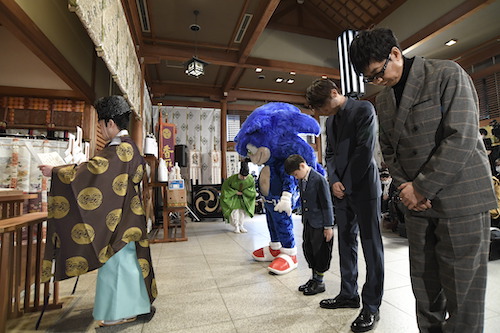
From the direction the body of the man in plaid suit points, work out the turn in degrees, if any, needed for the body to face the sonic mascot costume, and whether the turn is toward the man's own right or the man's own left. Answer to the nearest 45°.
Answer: approximately 90° to the man's own right

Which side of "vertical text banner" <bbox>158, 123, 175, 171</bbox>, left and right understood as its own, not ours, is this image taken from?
front

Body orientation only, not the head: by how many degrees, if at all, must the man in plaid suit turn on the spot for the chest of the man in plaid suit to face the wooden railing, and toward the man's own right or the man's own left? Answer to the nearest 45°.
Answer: approximately 45° to the man's own right

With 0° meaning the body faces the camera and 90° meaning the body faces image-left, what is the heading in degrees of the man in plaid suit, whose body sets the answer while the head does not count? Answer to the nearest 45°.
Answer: approximately 45°

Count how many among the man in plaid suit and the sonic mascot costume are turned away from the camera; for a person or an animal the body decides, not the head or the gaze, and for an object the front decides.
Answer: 0

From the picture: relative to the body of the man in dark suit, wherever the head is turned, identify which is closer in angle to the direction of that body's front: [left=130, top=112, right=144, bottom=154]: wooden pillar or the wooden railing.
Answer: the wooden railing

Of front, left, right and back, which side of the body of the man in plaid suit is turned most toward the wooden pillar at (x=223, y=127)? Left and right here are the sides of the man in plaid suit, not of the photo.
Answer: right

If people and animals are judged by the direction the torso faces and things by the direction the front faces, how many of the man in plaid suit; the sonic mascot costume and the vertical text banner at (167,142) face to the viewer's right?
0

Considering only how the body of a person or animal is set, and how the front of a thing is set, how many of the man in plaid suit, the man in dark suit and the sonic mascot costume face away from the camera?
0

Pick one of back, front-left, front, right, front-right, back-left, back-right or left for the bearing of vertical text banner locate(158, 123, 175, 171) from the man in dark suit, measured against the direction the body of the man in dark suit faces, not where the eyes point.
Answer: right

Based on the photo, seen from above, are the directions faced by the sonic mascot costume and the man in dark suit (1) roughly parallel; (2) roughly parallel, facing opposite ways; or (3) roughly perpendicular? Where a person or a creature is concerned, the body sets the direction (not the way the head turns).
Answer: roughly parallel

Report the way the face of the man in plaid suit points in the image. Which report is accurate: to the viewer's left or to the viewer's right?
to the viewer's left

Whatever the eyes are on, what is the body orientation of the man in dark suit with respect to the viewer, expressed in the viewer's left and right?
facing the viewer and to the left of the viewer

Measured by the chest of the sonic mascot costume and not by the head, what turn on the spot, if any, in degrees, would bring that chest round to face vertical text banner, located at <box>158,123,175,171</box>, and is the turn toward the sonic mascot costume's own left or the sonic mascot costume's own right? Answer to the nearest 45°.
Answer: approximately 90° to the sonic mascot costume's own right

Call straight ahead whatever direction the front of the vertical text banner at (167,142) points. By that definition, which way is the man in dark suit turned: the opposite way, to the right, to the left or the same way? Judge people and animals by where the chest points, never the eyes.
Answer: to the right

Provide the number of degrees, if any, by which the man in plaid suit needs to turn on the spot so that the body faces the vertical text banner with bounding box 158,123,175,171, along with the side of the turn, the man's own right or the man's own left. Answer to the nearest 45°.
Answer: approximately 90° to the man's own right
